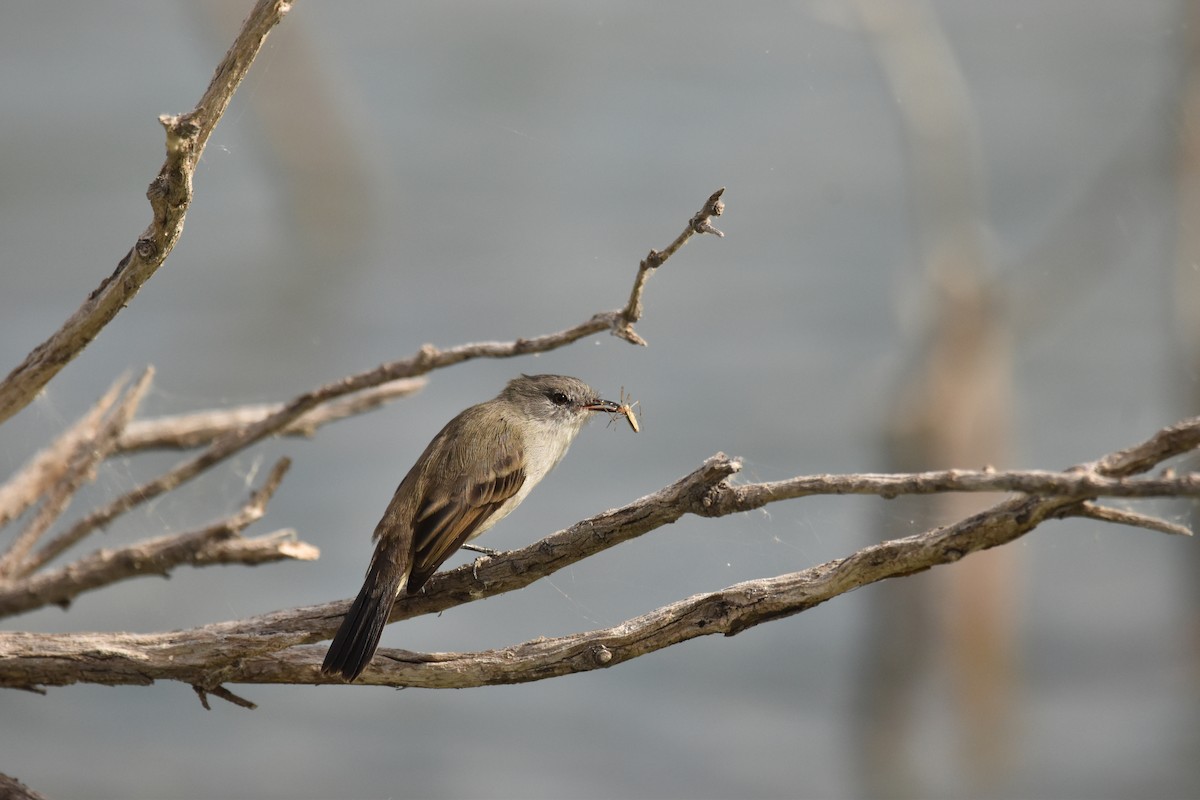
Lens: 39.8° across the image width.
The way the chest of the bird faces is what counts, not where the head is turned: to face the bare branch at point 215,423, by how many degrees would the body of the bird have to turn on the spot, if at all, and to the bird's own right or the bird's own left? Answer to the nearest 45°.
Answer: approximately 135° to the bird's own left

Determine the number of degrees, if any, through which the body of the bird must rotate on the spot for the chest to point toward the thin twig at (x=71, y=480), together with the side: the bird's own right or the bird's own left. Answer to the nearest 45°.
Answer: approximately 135° to the bird's own left

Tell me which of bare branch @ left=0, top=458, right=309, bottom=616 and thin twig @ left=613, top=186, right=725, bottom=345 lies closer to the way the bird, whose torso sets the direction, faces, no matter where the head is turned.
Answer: the thin twig

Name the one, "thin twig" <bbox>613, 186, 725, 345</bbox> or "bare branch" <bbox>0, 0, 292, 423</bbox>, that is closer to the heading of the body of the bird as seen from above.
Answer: the thin twig

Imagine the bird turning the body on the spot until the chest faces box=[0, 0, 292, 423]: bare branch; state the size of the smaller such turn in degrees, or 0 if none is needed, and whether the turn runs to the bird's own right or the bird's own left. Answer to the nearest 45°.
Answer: approximately 135° to the bird's own right

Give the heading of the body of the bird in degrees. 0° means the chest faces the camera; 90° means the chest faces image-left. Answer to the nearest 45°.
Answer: approximately 270°

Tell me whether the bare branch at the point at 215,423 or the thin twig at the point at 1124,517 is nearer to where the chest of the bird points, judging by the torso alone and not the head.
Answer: the thin twig

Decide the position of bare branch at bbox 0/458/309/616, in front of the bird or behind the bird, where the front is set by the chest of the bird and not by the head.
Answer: behind

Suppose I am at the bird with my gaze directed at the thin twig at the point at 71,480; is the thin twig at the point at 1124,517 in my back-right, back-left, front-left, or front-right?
back-left

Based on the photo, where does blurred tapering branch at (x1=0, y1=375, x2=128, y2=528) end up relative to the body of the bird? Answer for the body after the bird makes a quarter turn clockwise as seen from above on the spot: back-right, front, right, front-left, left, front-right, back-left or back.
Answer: back-right

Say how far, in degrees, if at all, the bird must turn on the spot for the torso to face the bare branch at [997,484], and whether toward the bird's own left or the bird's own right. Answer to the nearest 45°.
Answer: approximately 45° to the bird's own right
